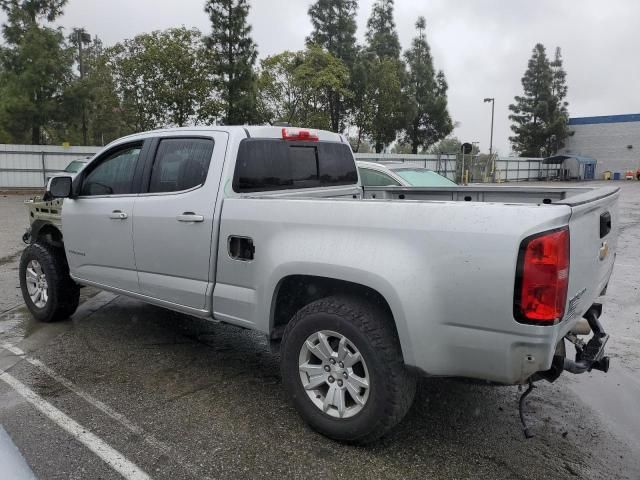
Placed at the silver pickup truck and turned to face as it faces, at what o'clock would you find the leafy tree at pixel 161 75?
The leafy tree is roughly at 1 o'clock from the silver pickup truck.

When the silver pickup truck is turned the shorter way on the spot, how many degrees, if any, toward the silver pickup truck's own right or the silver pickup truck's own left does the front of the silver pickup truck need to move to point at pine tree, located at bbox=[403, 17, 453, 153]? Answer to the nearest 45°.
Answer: approximately 45° to the silver pickup truck's own right

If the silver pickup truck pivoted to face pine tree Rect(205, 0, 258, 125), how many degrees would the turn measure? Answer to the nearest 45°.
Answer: approximately 45° to its right

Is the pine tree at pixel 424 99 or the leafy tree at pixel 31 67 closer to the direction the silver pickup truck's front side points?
the leafy tree

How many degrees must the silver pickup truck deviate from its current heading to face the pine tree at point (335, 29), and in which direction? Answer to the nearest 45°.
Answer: approximately 45° to its right

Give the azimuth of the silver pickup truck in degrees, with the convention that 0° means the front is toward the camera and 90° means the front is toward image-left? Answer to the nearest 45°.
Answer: approximately 135°

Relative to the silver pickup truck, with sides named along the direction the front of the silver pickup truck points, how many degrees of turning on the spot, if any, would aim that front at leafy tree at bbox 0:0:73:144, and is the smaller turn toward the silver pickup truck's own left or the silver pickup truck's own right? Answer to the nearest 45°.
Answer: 0° — it already faces it

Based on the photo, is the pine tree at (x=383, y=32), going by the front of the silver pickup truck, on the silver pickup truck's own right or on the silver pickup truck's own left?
on the silver pickup truck's own right
